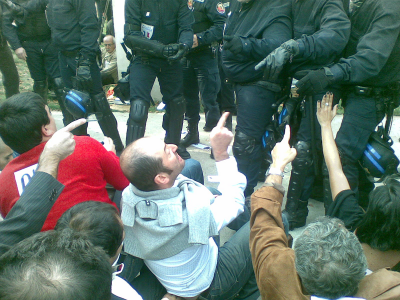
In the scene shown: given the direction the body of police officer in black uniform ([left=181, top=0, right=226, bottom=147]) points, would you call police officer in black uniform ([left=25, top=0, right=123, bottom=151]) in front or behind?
in front

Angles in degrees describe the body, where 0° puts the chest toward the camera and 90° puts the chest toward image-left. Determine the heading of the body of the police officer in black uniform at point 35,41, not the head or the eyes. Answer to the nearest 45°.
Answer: approximately 0°

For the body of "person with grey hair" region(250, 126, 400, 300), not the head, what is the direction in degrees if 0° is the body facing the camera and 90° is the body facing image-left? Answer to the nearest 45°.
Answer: approximately 180°

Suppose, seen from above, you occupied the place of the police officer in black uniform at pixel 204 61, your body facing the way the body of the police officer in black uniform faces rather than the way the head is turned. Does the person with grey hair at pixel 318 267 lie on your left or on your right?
on your left

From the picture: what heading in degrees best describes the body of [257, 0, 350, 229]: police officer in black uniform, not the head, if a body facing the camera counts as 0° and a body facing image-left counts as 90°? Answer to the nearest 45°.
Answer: approximately 45°

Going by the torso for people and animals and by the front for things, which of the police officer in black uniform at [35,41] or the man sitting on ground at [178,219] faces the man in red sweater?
the police officer in black uniform

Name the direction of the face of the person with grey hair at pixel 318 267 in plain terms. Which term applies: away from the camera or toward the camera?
away from the camera

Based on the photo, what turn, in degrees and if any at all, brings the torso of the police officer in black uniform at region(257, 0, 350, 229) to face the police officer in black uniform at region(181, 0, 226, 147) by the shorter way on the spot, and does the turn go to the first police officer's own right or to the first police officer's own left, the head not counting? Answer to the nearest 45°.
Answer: approximately 90° to the first police officer's own right
